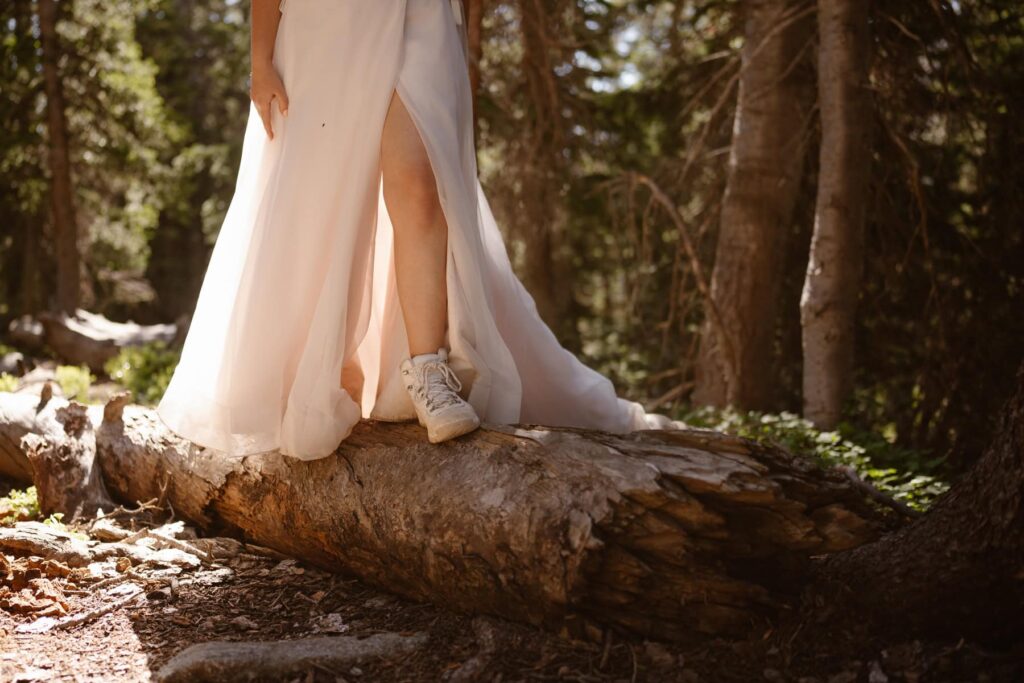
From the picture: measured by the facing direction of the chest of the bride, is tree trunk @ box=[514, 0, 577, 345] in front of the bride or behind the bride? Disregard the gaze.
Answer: behind

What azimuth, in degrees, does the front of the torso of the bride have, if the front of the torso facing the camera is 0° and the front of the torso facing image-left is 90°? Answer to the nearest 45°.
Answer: approximately 0°

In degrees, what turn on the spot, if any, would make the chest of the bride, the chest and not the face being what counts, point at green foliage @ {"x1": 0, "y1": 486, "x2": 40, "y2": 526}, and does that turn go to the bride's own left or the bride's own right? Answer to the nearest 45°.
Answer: approximately 135° to the bride's own right

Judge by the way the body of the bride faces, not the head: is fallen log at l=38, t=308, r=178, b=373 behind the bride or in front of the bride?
behind

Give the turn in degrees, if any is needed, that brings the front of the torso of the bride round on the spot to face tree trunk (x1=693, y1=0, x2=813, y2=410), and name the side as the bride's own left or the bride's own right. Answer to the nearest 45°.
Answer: approximately 135° to the bride's own left
